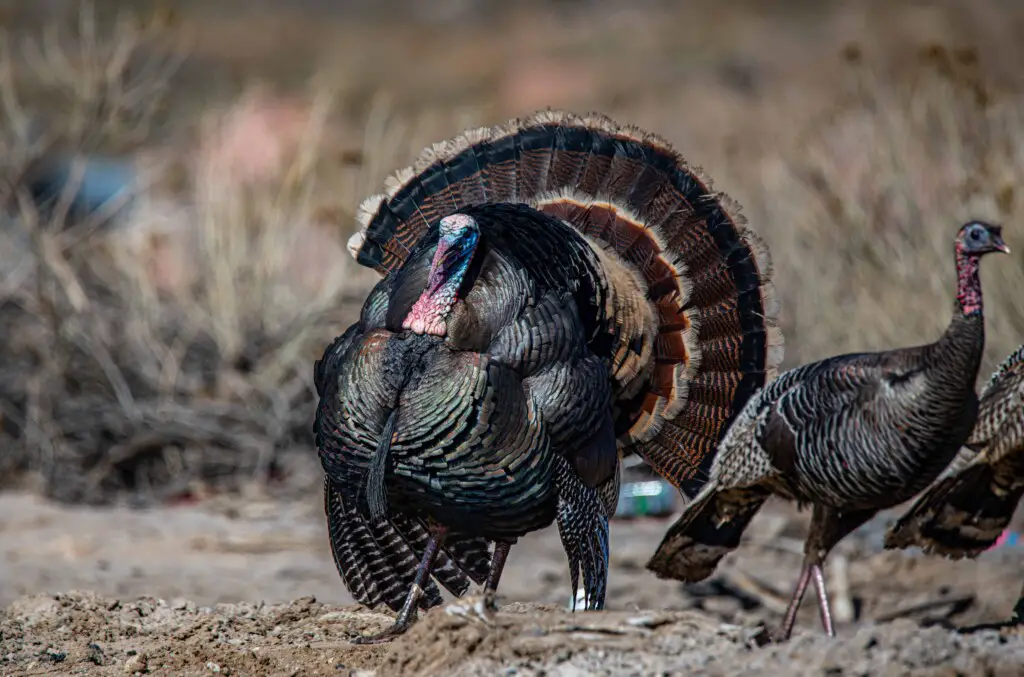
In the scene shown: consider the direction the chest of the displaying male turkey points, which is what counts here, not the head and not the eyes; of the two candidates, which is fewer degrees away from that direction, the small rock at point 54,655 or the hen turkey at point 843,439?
the small rock

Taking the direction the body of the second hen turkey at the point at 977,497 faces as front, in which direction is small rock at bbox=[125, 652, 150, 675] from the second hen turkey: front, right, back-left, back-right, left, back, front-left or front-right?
back-right

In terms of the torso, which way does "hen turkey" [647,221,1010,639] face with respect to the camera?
to the viewer's right

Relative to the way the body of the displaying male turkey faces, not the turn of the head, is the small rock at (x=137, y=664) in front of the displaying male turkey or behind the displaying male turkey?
in front

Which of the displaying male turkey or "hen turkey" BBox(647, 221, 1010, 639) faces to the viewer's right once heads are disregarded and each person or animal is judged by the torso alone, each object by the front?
the hen turkey

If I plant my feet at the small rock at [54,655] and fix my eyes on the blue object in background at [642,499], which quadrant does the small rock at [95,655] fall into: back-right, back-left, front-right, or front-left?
front-right

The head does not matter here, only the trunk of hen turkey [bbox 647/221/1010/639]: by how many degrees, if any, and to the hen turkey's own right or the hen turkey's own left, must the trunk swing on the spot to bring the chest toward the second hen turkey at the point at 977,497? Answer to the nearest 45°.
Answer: approximately 45° to the hen turkey's own left

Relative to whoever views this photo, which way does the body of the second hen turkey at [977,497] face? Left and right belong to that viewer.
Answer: facing to the right of the viewer

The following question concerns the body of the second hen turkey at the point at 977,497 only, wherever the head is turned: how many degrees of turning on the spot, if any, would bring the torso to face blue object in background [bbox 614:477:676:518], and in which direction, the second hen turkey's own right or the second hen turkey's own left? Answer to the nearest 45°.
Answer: approximately 135° to the second hen turkey's own left

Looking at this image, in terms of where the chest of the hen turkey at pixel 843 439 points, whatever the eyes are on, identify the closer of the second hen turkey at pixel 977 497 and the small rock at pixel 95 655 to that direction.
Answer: the second hen turkey

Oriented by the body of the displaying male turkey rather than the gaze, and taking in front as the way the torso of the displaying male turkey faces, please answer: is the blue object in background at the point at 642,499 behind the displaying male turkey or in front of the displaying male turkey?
behind

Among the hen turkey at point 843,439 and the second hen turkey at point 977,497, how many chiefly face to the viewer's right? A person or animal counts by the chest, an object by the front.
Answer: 2

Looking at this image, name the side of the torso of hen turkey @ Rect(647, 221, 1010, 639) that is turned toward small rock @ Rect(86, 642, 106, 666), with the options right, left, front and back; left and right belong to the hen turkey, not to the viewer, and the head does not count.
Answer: back

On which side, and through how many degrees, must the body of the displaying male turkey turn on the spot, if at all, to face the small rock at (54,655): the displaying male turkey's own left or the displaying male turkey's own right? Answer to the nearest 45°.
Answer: approximately 45° to the displaying male turkey's own right

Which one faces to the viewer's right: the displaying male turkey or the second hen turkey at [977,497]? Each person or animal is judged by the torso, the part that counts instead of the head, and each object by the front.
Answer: the second hen turkey

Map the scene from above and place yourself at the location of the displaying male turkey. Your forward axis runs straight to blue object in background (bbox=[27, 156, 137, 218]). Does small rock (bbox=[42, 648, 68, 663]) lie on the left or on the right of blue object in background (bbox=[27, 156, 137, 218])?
left
